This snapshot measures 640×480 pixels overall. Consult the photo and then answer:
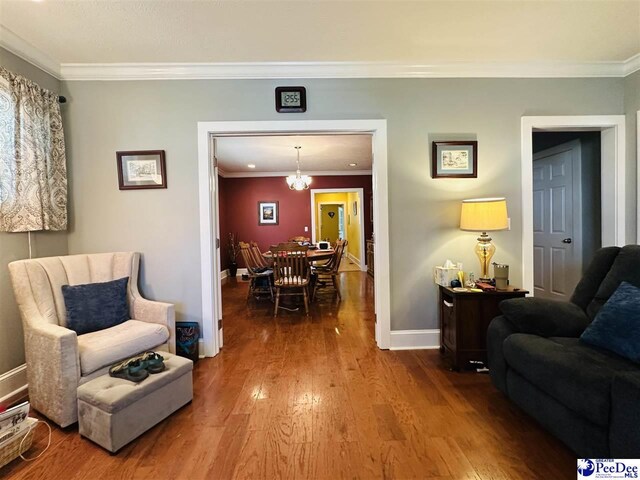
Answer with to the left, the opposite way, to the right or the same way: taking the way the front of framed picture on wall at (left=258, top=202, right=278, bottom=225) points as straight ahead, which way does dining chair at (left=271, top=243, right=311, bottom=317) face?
the opposite way

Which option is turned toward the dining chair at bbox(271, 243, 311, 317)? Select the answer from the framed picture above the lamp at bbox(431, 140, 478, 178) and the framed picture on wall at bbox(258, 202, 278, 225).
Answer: the framed picture on wall

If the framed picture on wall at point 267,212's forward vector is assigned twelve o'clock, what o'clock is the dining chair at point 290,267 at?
The dining chair is roughly at 12 o'clock from the framed picture on wall.

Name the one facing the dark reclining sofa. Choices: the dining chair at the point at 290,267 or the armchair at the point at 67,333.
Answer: the armchair

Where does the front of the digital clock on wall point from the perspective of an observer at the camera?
facing the viewer

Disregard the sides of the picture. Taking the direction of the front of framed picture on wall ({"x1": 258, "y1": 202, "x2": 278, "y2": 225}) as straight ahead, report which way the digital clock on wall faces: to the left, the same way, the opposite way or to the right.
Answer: the same way

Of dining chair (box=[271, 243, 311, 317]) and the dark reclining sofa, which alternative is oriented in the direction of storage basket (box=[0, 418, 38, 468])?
the dark reclining sofa

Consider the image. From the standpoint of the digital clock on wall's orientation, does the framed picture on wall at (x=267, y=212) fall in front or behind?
behind

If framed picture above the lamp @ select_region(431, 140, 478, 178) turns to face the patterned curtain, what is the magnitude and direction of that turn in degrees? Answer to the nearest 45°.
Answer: approximately 45° to its right

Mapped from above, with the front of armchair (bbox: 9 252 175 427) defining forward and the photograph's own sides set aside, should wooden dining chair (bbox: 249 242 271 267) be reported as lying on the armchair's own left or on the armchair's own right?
on the armchair's own left

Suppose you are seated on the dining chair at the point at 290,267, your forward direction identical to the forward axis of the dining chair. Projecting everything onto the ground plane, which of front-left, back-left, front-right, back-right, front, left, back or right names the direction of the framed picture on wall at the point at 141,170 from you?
back-left

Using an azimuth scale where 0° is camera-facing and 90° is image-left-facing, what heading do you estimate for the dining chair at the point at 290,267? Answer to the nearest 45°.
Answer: approximately 180°

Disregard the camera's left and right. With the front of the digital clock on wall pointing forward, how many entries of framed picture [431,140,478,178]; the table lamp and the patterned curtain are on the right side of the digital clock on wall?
1

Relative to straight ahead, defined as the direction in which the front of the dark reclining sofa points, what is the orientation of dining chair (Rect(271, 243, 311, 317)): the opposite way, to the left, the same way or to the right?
to the right

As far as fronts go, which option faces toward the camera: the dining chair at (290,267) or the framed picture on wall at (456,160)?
the framed picture on wall

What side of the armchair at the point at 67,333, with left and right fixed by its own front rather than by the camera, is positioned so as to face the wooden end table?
front

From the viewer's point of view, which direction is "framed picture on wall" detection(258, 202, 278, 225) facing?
toward the camera

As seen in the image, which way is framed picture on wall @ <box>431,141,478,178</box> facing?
toward the camera
